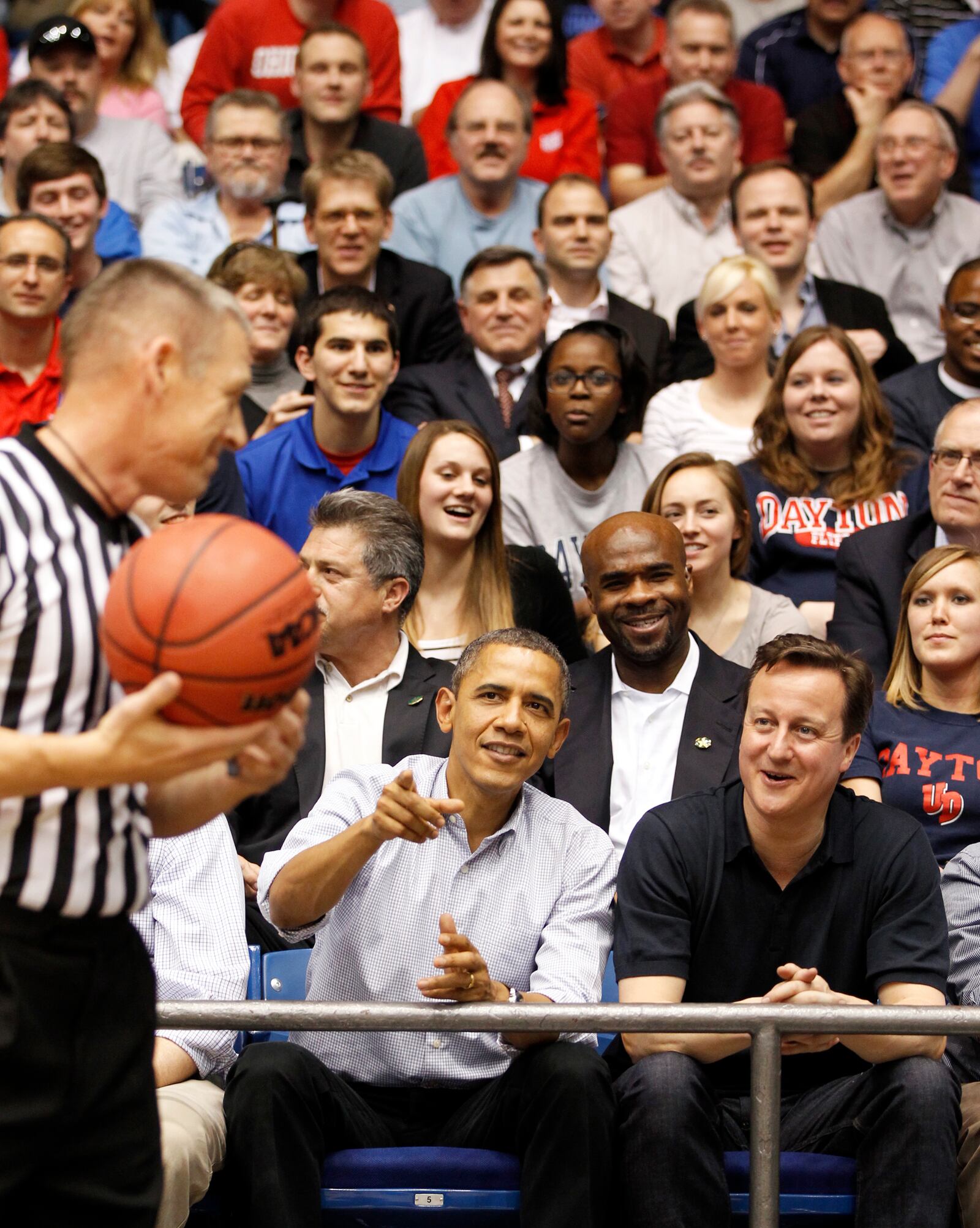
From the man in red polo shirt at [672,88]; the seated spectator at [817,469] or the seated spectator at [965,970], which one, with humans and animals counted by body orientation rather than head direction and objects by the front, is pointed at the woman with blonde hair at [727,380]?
the man in red polo shirt

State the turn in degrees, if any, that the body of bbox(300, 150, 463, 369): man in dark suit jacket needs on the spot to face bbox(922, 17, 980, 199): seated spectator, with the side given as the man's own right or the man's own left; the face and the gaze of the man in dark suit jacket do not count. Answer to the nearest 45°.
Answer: approximately 135° to the man's own left

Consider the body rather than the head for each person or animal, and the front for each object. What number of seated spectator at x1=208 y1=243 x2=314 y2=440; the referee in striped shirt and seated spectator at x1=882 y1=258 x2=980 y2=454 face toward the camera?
2

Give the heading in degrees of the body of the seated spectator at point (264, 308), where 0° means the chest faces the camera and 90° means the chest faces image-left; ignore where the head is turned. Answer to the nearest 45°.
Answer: approximately 0°

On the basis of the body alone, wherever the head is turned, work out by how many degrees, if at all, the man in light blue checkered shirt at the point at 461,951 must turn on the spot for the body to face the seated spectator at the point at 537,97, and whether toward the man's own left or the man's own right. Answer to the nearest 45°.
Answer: approximately 180°

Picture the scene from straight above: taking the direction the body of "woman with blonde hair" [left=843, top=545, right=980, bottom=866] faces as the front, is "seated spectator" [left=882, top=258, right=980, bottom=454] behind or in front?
behind

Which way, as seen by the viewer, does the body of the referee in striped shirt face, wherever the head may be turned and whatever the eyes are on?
to the viewer's right

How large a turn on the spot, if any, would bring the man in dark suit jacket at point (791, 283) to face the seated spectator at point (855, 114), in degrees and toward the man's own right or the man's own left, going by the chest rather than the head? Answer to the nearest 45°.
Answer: approximately 180°

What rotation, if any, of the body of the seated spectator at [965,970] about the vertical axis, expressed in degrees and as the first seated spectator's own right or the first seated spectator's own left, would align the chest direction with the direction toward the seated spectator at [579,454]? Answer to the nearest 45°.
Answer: approximately 135° to the first seated spectator's own right

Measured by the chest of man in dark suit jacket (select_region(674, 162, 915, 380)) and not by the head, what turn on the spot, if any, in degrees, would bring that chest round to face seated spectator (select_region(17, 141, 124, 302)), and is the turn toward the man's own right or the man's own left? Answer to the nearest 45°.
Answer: approximately 90° to the man's own right

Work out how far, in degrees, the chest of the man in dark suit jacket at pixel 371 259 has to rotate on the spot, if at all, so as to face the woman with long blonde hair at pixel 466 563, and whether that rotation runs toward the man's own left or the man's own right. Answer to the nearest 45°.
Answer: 0° — they already face them
